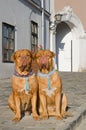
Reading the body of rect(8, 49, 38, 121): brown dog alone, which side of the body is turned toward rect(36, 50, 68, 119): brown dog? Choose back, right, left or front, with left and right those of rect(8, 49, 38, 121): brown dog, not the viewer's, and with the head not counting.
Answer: left

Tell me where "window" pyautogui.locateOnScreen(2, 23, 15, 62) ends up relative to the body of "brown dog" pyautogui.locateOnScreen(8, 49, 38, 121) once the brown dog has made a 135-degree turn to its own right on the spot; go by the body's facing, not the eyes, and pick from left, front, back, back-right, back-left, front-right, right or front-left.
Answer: front-right

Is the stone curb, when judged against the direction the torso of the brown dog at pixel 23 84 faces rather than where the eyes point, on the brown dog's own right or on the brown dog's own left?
on the brown dog's own left

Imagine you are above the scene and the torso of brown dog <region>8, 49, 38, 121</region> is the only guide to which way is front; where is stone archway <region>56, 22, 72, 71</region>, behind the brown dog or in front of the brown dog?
behind

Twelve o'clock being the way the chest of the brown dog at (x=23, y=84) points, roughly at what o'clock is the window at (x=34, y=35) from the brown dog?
The window is roughly at 6 o'clock from the brown dog.

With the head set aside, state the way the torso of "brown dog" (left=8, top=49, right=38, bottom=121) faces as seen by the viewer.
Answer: toward the camera
